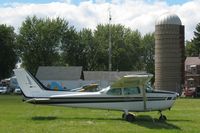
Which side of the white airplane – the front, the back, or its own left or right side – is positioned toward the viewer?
right
